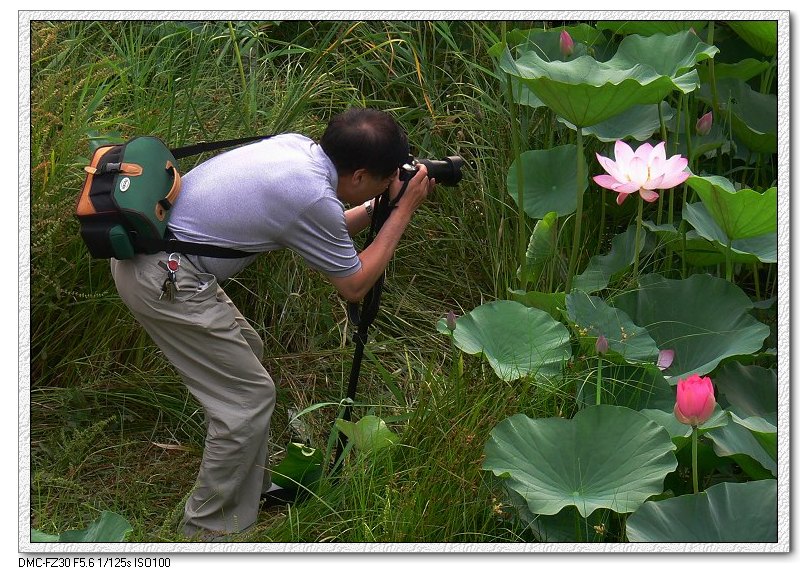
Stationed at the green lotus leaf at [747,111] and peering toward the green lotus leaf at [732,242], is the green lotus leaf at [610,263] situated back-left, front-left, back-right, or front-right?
front-right

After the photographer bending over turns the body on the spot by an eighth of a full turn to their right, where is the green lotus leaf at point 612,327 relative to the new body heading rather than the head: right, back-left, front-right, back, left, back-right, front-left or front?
front-left

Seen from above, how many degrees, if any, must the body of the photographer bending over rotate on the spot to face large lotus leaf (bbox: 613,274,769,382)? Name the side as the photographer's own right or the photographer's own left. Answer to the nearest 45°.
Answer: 0° — they already face it

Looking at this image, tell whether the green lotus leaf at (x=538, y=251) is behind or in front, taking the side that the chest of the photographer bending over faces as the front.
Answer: in front

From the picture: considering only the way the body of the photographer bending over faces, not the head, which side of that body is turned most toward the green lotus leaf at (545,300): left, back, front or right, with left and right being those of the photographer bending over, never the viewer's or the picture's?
front

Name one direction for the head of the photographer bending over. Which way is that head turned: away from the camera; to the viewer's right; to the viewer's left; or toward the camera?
to the viewer's right

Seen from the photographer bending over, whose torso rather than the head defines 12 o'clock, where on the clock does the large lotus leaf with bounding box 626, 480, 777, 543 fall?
The large lotus leaf is roughly at 1 o'clock from the photographer bending over.

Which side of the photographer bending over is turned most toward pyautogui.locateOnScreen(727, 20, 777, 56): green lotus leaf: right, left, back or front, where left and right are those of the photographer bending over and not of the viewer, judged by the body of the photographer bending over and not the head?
front

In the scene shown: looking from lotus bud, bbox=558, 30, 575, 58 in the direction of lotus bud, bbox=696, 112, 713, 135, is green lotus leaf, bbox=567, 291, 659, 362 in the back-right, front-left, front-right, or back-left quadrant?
front-right

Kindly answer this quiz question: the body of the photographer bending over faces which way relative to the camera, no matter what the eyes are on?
to the viewer's right

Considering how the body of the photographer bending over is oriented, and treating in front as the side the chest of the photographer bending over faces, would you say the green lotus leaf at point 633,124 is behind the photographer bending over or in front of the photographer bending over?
in front

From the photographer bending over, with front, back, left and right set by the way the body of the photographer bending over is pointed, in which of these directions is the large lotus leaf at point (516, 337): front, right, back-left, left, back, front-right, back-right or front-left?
front
